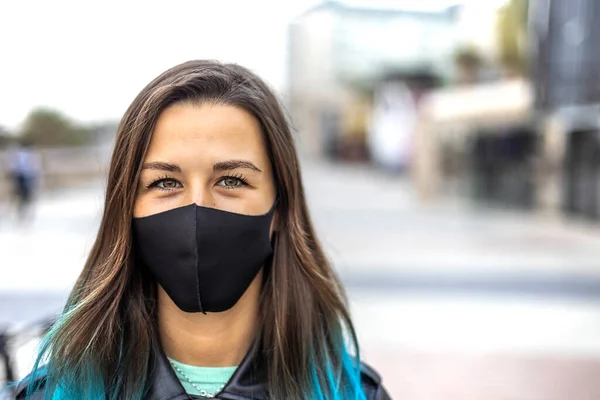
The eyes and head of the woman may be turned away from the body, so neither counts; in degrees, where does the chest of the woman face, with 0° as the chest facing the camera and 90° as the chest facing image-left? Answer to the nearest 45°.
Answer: approximately 0°

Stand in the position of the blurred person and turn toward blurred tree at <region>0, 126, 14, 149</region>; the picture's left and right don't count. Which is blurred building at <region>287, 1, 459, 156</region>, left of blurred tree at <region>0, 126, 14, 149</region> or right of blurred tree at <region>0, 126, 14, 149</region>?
right

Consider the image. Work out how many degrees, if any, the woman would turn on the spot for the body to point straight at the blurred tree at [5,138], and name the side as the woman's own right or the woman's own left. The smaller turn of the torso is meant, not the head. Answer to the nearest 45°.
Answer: approximately 180°

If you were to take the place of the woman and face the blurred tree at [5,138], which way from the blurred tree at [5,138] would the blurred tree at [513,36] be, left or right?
right

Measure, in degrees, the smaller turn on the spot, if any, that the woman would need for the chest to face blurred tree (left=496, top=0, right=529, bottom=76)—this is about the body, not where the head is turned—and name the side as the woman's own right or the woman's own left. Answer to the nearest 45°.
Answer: approximately 135° to the woman's own left

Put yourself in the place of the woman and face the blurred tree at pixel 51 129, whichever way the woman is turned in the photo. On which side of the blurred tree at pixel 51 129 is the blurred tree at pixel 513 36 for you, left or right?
right

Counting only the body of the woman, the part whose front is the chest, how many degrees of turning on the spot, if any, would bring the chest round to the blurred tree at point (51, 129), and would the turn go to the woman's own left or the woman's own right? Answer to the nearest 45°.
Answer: approximately 180°

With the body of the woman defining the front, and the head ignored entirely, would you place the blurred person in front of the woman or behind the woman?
behind

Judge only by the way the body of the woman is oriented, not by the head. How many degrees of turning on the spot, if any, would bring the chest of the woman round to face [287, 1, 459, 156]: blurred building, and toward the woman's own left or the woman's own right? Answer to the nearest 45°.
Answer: approximately 180°
